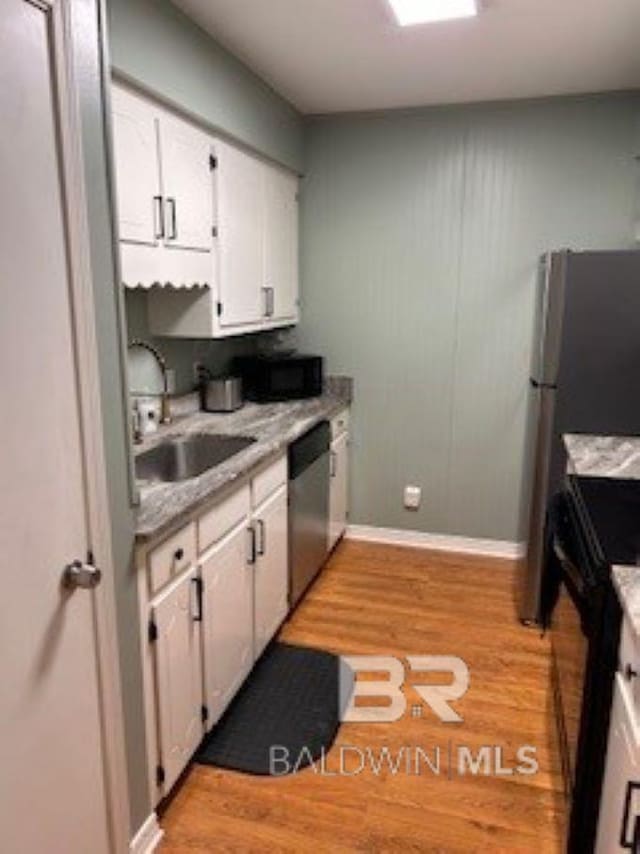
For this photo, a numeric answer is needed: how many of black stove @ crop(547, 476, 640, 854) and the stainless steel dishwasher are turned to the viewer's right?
1

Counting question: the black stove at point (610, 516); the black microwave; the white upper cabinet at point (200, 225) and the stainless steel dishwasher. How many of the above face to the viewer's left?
1

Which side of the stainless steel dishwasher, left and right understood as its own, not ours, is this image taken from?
right

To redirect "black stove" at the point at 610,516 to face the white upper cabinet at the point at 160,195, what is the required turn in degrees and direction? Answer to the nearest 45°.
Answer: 0° — it already faces it

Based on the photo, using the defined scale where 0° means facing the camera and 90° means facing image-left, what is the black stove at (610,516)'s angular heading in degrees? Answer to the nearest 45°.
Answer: approximately 90°

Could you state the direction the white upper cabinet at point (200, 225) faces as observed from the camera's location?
facing the viewer and to the right of the viewer

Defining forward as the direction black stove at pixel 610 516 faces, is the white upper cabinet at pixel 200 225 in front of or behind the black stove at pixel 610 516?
in front

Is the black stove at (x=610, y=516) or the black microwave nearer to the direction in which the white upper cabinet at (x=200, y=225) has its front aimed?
the black stove

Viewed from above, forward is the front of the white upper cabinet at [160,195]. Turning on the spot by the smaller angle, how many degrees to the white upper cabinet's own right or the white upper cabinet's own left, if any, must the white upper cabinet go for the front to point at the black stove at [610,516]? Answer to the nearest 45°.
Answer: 0° — it already faces it

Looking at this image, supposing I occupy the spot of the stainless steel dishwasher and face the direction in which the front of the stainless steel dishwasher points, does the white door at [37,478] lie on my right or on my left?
on my right

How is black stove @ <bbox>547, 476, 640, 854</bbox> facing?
to the viewer's left

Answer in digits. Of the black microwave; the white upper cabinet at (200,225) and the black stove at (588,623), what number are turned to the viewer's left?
1

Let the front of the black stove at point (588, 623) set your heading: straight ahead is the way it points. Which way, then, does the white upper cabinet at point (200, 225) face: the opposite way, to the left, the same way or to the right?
the opposite way

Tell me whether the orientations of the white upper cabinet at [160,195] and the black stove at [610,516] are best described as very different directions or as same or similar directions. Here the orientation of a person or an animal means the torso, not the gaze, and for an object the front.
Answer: very different directions

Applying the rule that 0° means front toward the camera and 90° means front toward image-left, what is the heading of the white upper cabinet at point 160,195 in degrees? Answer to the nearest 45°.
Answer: approximately 315°
